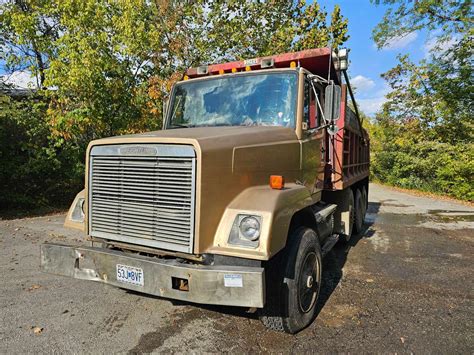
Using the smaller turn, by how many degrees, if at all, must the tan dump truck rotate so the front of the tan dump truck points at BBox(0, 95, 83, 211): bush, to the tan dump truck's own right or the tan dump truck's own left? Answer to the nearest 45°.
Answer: approximately 90° to the tan dump truck's own right

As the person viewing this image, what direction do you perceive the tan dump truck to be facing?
facing the viewer and to the left of the viewer

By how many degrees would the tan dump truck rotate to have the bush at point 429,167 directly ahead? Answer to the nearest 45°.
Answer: approximately 180°
